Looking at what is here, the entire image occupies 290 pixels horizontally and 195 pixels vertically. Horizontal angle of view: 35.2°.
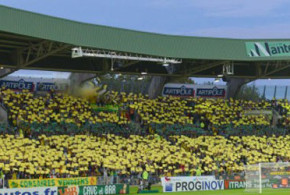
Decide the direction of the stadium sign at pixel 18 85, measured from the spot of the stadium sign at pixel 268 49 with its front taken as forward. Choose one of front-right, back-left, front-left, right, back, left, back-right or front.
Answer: right

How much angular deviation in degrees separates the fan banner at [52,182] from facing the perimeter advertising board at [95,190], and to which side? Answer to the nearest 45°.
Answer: approximately 45° to its left

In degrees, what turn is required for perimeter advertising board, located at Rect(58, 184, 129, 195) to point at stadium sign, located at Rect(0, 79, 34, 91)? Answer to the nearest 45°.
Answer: approximately 135° to its right

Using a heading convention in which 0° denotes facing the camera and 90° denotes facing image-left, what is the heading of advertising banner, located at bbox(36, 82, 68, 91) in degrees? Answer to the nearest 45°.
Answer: approximately 0°

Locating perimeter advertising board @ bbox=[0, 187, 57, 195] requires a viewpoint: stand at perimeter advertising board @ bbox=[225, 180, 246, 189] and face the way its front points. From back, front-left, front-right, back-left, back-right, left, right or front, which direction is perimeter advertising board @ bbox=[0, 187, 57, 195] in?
front-right

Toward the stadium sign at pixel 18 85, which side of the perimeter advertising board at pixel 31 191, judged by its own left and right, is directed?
back
